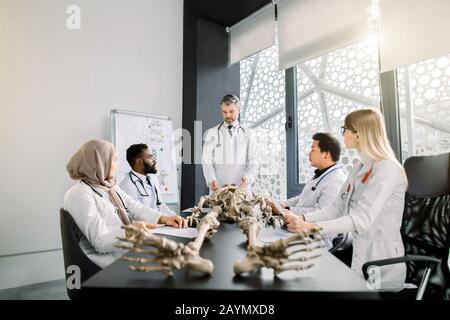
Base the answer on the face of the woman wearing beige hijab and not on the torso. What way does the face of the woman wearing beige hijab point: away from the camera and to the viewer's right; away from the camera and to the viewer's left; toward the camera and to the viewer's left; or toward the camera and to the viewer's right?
away from the camera and to the viewer's right

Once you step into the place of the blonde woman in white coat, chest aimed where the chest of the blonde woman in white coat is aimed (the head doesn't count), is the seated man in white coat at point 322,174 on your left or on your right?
on your right

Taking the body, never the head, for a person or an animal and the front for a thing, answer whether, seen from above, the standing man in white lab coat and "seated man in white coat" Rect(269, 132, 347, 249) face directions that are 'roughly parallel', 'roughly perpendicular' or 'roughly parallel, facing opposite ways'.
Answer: roughly perpendicular

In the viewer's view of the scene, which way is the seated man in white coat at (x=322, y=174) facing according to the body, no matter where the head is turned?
to the viewer's left

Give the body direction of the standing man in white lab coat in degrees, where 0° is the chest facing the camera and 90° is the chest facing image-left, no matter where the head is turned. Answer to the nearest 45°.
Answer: approximately 0°

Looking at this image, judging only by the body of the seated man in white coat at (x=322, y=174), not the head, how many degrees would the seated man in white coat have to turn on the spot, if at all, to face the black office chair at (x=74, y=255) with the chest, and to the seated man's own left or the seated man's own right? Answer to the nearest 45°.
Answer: approximately 45° to the seated man's own left

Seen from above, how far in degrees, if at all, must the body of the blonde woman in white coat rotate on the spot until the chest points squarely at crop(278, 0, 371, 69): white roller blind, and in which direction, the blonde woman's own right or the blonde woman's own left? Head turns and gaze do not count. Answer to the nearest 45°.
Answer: approximately 90° to the blonde woman's own right

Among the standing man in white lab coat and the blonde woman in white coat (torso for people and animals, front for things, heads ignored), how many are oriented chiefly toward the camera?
1

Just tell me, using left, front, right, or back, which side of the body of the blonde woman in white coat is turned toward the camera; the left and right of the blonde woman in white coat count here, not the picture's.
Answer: left

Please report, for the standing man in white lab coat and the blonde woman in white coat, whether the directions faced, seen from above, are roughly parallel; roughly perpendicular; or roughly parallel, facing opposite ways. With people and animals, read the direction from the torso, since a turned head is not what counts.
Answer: roughly perpendicular
